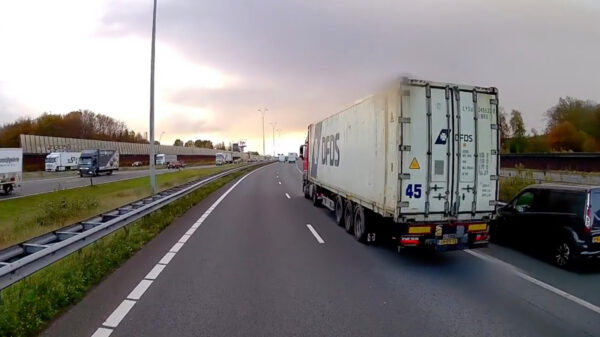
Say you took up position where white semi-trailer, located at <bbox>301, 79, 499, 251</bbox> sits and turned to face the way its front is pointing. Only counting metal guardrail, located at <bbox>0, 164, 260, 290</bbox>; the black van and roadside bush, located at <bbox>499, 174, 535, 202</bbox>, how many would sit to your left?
1

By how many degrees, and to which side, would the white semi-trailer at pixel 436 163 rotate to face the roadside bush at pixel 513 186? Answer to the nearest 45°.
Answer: approximately 45° to its right

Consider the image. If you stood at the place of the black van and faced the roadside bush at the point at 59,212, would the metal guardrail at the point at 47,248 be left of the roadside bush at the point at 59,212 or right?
left

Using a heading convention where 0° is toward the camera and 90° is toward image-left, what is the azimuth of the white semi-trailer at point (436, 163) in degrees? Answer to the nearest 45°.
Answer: approximately 135°

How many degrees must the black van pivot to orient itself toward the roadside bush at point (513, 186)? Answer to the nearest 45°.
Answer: approximately 45° to its right

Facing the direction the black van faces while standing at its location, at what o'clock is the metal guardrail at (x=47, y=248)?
The metal guardrail is roughly at 9 o'clock from the black van.

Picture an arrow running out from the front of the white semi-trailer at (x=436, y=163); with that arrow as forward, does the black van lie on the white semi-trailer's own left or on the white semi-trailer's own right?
on the white semi-trailer's own right

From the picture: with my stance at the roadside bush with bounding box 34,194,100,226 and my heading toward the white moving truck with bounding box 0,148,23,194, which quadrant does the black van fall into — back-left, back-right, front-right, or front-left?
back-right

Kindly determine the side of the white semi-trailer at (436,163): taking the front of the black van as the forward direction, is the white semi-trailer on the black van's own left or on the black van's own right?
on the black van's own left

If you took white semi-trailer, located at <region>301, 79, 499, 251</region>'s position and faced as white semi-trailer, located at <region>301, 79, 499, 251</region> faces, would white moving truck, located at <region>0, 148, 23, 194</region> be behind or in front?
in front

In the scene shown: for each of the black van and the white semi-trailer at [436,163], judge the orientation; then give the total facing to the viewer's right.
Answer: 0

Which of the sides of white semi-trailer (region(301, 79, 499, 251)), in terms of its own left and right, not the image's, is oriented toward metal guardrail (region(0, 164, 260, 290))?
left

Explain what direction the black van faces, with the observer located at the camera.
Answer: facing away from the viewer and to the left of the viewer

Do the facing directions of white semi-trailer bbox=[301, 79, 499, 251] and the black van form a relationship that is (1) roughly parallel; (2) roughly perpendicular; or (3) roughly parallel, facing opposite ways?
roughly parallel

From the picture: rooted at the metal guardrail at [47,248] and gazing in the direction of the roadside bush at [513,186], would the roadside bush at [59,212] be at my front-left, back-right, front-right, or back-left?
front-left
